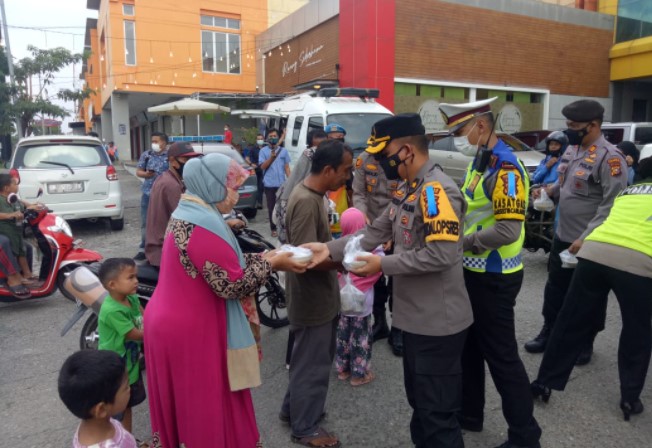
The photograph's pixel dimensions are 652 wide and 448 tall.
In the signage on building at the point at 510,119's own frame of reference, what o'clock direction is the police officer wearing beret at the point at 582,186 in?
The police officer wearing beret is roughly at 12 o'clock from the signage on building.

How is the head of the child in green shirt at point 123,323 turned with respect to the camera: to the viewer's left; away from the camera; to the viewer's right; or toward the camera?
to the viewer's right

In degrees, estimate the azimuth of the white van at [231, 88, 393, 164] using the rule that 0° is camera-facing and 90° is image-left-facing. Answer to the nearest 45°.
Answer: approximately 315°

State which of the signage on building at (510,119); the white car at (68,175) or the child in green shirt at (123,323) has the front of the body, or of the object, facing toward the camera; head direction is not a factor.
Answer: the signage on building

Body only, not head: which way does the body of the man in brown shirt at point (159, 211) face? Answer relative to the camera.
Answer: to the viewer's right

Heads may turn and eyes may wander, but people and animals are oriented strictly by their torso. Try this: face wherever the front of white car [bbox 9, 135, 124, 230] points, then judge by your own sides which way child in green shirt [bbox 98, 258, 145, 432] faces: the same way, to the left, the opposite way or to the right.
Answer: to the right

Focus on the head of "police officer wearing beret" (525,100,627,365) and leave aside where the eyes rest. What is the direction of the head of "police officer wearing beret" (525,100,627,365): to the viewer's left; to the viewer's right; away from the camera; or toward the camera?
to the viewer's left

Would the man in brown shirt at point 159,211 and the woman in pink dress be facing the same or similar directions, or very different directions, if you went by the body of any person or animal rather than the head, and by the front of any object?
same or similar directions

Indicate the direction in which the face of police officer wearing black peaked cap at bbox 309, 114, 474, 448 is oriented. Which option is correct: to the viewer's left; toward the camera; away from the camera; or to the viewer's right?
to the viewer's left

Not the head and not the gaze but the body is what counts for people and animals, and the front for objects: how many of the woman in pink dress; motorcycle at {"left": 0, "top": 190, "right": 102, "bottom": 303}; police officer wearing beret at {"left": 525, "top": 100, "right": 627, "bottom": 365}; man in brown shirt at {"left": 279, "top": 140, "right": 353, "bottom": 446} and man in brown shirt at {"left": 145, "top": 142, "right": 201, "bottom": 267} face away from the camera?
0

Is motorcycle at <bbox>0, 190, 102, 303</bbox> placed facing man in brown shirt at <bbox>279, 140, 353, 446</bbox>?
no

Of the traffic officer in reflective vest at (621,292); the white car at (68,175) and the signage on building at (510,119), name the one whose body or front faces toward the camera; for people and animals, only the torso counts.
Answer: the signage on building

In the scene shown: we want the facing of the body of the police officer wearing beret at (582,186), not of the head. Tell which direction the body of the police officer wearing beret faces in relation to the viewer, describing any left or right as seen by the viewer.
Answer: facing the viewer and to the left of the viewer

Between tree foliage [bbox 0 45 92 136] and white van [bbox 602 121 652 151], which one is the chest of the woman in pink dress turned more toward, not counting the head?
the white van

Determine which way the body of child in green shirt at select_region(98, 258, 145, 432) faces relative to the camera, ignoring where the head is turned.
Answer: to the viewer's right

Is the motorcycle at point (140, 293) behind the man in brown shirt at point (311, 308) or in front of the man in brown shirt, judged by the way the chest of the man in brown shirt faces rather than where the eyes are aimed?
behind
